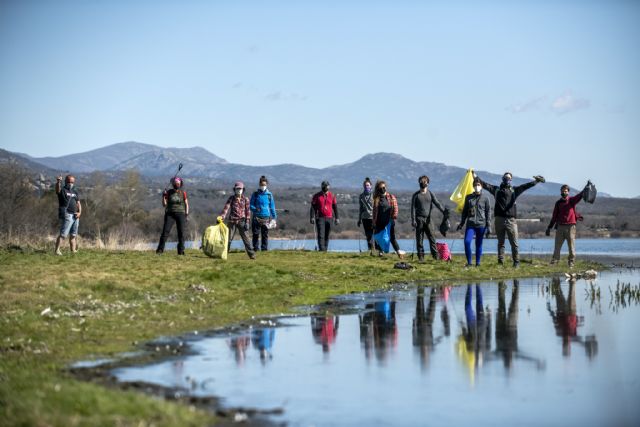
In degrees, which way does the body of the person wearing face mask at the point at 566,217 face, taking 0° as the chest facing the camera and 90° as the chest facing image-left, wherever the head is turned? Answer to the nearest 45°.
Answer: approximately 0°

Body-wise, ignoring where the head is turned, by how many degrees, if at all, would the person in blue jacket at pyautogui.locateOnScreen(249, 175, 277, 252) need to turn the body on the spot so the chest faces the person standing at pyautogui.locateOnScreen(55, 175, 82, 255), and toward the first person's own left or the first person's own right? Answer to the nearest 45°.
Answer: approximately 45° to the first person's own right

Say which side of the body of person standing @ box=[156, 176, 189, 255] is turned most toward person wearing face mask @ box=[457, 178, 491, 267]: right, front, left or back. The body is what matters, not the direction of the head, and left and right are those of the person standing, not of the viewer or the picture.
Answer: left

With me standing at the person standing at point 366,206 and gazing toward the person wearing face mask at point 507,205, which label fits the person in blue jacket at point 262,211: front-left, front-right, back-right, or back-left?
back-right

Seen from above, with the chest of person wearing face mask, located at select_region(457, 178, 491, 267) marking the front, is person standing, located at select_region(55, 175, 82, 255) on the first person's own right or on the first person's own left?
on the first person's own right

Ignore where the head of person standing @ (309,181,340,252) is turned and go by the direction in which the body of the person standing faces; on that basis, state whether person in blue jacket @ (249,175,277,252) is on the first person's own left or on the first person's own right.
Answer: on the first person's own right

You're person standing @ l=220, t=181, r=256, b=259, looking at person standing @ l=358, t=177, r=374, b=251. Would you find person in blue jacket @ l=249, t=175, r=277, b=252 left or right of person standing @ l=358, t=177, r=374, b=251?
left

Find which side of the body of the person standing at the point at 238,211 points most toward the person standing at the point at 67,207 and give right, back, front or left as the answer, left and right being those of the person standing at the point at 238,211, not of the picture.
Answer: right
